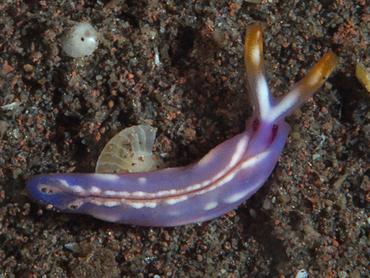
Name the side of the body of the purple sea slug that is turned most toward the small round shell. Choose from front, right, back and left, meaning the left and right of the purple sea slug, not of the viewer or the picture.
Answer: left

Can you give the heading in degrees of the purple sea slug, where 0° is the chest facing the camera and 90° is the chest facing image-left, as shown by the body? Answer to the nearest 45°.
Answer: approximately 225°
